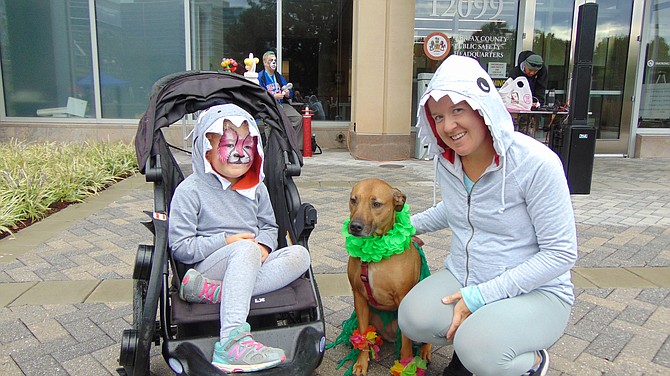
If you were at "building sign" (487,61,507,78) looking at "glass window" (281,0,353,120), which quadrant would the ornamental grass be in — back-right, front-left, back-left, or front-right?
front-left

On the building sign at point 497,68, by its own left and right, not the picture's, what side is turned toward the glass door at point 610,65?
left

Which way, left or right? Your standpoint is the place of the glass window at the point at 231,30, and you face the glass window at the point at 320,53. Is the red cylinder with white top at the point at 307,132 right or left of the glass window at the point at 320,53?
right

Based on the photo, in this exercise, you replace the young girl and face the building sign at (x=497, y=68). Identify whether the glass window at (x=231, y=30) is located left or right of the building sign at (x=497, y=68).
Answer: left

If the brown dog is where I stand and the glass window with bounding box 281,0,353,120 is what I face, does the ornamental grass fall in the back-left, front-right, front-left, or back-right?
front-left

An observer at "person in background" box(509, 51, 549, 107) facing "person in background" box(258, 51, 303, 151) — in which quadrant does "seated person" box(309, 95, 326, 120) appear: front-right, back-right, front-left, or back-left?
front-right

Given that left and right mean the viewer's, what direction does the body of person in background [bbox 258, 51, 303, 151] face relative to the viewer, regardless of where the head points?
facing the viewer and to the right of the viewer

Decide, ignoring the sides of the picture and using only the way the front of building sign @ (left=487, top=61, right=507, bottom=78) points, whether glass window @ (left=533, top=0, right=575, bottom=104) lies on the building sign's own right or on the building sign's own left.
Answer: on the building sign's own left

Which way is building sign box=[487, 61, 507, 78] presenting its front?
toward the camera

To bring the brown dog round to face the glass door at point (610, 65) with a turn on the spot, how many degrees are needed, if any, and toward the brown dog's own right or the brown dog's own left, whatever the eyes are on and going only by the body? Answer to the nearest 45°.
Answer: approximately 180°

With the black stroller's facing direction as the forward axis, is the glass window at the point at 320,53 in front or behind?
behind

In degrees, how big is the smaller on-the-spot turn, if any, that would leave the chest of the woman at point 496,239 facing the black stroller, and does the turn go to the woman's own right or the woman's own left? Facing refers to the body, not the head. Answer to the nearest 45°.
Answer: approximately 45° to the woman's own right

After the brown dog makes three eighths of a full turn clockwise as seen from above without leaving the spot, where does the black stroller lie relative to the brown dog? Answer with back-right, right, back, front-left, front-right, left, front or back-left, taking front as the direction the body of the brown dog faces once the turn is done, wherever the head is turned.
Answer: left

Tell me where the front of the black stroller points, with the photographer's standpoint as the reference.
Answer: facing the viewer

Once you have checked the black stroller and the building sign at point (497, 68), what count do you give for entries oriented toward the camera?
2

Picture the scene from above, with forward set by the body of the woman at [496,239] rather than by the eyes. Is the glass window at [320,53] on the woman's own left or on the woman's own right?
on the woman's own right

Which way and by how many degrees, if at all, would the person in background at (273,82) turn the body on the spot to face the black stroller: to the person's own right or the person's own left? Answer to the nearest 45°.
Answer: approximately 45° to the person's own right

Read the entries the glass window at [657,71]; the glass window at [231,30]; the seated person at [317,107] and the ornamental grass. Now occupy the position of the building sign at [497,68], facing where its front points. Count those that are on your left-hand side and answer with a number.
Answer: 1
